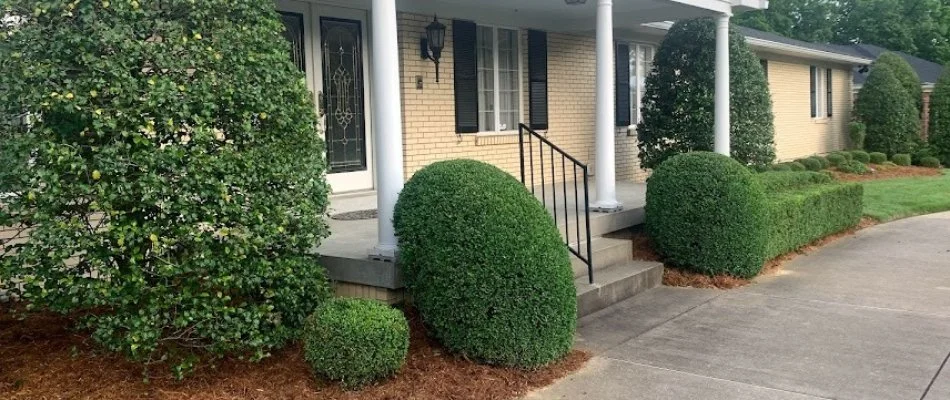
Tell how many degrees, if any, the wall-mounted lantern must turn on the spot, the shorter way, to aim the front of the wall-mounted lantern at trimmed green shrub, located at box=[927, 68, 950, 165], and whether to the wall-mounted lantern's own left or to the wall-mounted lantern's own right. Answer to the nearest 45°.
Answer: approximately 90° to the wall-mounted lantern's own left

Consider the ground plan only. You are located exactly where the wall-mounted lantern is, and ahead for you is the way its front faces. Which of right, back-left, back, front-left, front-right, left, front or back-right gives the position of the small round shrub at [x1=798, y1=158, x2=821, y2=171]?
left

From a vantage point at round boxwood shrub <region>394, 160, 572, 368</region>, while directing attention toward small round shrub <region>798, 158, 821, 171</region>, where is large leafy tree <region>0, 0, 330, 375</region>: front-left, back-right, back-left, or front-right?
back-left

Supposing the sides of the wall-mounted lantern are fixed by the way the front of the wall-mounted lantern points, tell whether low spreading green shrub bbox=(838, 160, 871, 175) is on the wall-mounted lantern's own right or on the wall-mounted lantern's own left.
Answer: on the wall-mounted lantern's own left

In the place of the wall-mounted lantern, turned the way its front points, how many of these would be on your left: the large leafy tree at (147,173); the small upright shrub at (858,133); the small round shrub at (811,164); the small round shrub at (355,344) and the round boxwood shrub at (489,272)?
2

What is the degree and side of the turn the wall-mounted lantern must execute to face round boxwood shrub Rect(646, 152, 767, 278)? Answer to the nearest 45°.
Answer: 0° — it already faces it

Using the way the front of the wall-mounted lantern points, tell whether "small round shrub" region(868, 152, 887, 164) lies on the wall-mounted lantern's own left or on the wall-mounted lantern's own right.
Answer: on the wall-mounted lantern's own left

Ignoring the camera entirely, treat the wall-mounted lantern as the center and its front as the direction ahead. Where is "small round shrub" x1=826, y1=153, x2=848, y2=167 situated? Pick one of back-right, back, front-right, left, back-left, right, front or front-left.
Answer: left

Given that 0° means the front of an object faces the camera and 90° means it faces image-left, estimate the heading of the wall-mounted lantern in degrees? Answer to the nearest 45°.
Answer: approximately 315°

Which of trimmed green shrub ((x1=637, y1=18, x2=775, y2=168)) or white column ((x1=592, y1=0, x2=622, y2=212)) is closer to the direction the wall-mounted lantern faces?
the white column

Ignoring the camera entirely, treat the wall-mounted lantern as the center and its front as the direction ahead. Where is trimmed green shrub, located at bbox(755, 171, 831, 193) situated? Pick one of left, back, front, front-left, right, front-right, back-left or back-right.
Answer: front-left

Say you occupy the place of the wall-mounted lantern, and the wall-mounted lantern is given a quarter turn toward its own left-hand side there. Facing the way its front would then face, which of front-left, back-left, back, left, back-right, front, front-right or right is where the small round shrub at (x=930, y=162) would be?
front

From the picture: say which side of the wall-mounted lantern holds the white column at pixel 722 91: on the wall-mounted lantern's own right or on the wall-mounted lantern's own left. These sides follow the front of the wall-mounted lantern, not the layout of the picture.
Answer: on the wall-mounted lantern's own left

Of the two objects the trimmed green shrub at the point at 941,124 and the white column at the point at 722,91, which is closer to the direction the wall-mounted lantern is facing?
the white column

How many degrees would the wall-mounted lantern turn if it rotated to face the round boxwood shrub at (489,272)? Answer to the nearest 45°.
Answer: approximately 45° to its right

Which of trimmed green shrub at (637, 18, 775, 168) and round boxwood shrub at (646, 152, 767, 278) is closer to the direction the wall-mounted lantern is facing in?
the round boxwood shrub

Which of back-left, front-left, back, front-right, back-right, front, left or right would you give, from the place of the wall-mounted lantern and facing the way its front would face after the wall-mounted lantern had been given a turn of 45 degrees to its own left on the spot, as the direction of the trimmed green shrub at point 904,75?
front-left
